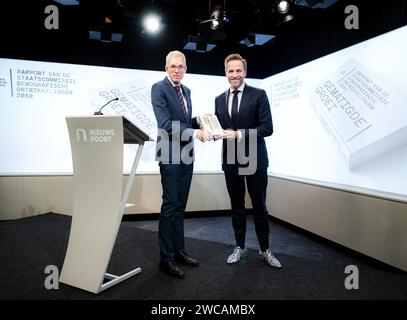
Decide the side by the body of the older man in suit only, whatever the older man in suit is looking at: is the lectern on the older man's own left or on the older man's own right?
on the older man's own right

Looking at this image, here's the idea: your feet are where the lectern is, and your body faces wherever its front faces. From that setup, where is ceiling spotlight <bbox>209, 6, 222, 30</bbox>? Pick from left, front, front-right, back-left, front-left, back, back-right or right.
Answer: back

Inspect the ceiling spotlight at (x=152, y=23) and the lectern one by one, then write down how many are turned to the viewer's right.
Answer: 0

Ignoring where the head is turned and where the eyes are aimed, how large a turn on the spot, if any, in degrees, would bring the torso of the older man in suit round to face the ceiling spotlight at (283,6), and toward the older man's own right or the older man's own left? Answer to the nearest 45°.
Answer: approximately 90° to the older man's own left

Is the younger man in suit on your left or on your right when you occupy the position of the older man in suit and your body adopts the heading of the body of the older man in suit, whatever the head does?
on your left

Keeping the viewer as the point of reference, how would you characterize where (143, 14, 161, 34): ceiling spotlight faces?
facing the viewer

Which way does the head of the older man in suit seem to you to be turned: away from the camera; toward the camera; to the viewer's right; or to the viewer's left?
toward the camera

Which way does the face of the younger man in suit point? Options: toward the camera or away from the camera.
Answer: toward the camera

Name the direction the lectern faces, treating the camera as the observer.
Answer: facing the viewer and to the left of the viewer
